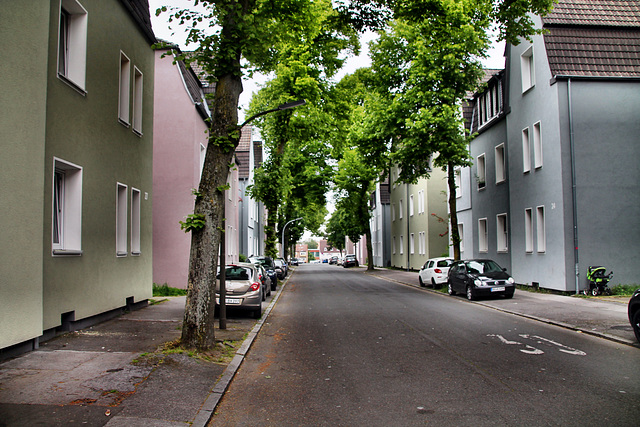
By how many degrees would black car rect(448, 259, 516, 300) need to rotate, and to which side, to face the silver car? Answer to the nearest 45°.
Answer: approximately 90° to its right

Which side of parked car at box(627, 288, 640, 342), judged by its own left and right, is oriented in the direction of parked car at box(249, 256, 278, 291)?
back

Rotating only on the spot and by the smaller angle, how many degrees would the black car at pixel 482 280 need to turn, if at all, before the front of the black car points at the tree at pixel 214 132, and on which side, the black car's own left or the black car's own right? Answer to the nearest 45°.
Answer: approximately 45° to the black car's own right

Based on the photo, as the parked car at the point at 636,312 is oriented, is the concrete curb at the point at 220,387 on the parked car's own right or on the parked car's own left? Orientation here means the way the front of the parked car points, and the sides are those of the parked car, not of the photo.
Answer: on the parked car's own right

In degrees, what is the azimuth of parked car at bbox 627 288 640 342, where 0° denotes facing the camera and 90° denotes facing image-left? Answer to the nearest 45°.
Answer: approximately 315°

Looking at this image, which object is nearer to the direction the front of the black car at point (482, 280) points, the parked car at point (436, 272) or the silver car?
the silver car

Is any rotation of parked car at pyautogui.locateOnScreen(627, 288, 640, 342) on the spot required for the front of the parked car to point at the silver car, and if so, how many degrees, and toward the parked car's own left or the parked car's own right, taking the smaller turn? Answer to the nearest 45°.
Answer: approximately 135° to the parked car's own right

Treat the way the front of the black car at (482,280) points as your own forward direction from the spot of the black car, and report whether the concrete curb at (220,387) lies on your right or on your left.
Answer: on your right

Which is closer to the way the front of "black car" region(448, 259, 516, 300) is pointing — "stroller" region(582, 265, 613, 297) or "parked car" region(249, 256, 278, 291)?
the stroller

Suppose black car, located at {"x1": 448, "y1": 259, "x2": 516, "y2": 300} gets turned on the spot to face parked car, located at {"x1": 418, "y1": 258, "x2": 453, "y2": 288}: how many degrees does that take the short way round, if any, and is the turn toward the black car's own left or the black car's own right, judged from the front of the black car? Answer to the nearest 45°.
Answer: approximately 135° to the black car's own left
